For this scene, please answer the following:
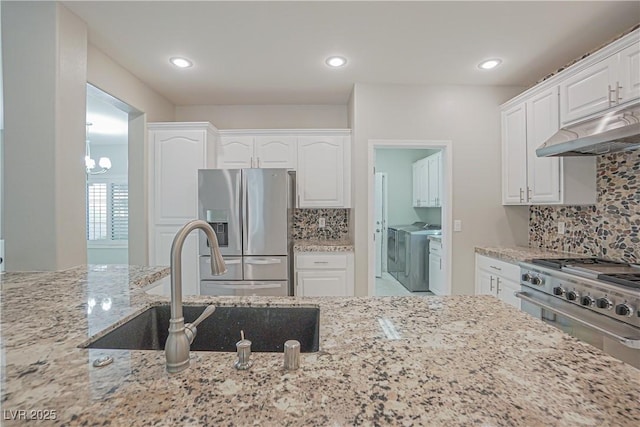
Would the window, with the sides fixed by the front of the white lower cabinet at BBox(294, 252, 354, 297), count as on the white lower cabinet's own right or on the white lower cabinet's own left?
on the white lower cabinet's own right

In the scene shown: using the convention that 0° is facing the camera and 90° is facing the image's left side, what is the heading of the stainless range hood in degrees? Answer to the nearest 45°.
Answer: approximately 45°

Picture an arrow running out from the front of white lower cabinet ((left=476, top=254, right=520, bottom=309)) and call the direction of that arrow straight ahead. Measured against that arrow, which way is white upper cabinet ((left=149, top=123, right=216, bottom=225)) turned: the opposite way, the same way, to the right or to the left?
to the left

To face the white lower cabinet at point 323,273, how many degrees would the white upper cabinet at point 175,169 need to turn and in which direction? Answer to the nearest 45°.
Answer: approximately 45° to its left

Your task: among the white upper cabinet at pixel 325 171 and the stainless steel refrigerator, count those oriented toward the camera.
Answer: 2

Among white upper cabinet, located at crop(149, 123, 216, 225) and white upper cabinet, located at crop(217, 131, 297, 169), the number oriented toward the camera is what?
2

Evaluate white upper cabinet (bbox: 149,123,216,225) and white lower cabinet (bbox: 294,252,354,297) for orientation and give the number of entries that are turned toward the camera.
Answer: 2

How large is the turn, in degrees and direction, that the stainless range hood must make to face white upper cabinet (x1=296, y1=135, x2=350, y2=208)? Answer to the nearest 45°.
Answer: approximately 45° to its right

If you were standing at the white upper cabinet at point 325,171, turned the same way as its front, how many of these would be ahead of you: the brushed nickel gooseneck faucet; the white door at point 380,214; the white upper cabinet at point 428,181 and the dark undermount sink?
2
